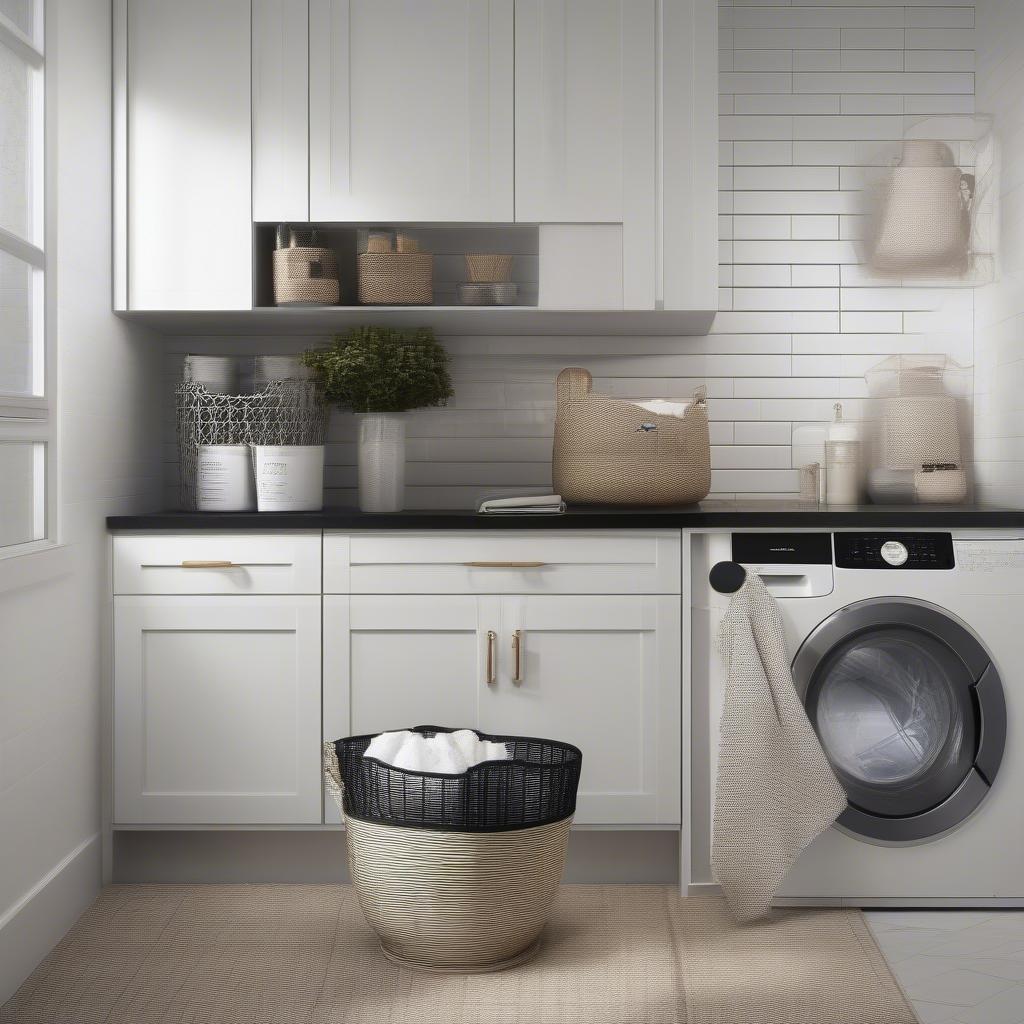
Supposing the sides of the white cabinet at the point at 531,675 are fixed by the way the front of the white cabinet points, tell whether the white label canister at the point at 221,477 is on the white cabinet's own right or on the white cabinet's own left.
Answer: on the white cabinet's own right

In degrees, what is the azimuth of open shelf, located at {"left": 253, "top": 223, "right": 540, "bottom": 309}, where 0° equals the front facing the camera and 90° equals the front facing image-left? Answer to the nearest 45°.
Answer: approximately 0°

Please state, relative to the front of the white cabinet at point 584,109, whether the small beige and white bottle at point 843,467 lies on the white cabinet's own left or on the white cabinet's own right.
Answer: on the white cabinet's own left

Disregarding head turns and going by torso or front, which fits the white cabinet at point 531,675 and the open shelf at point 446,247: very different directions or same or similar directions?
same or similar directions

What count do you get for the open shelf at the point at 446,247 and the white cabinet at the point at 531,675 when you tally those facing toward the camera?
2

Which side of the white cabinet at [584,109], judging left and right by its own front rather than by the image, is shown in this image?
front

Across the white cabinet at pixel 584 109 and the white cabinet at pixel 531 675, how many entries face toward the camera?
2
